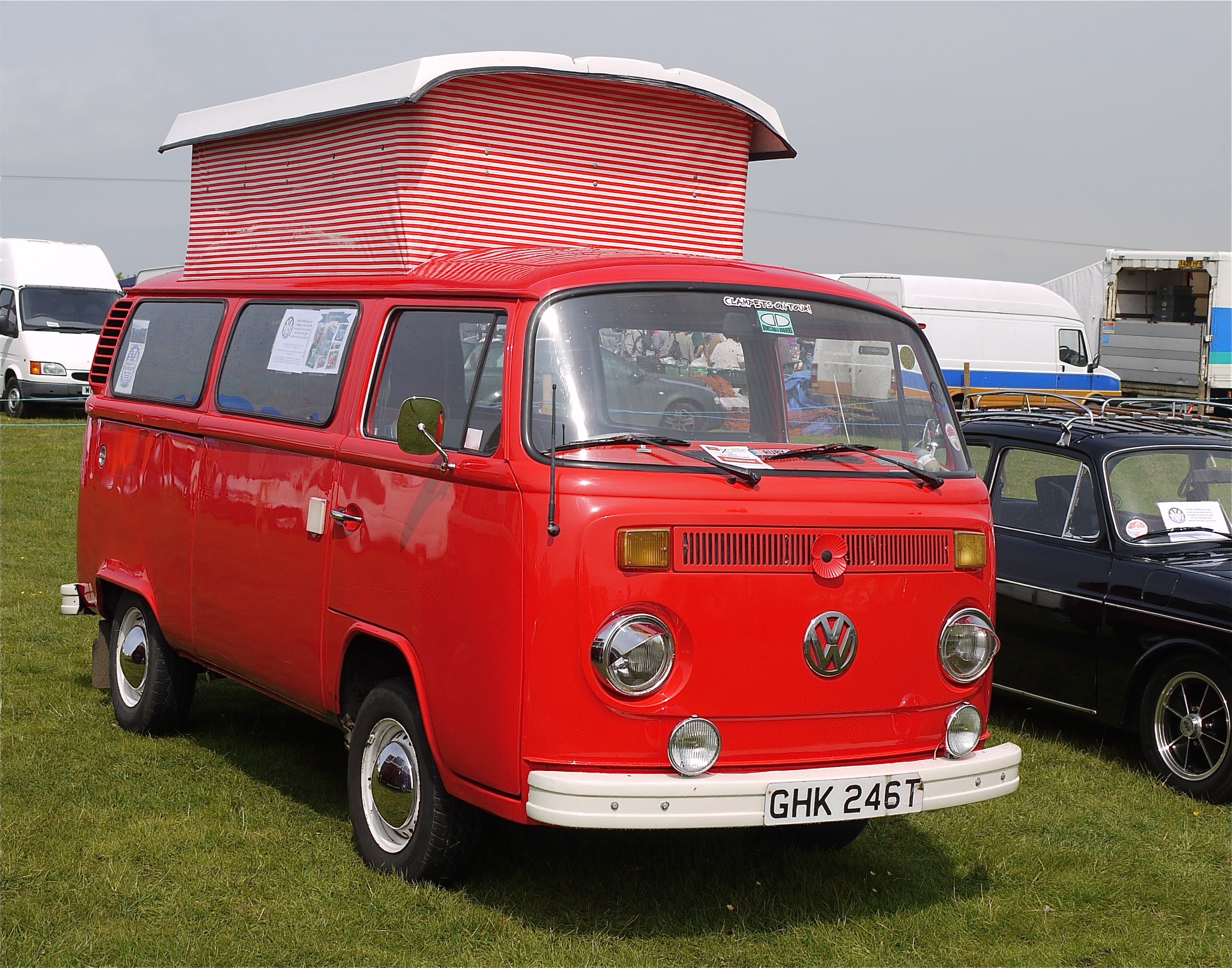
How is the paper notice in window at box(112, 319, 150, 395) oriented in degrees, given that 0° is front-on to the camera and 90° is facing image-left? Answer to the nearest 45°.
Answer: approximately 45°

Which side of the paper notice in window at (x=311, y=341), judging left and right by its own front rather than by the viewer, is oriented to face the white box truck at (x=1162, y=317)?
back

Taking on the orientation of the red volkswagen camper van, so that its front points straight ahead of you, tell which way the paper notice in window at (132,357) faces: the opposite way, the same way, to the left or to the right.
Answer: to the right

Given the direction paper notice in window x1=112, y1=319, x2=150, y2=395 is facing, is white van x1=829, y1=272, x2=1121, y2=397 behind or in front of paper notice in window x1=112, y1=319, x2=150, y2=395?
behind

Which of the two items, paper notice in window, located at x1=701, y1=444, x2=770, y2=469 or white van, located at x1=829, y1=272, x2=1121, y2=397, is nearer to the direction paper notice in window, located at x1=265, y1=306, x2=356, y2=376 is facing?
the paper notice in window

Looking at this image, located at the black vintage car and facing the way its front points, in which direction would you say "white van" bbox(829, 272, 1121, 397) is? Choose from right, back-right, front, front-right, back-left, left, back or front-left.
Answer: back-left

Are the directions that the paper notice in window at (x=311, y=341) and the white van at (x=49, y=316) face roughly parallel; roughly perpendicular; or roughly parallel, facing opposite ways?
roughly perpendicular

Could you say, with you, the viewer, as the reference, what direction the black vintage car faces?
facing the viewer and to the right of the viewer

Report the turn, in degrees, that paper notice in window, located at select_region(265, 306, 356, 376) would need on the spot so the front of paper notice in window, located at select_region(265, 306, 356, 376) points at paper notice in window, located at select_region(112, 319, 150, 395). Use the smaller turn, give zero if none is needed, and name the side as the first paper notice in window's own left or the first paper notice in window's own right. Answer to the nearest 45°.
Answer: approximately 90° to the first paper notice in window's own right

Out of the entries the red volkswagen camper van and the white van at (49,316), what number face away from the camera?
0

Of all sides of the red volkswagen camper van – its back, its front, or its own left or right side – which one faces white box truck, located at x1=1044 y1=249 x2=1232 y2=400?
left

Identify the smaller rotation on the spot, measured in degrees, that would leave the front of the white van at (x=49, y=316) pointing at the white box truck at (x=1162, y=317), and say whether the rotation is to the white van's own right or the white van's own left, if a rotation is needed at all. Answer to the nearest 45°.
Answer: approximately 45° to the white van's own left

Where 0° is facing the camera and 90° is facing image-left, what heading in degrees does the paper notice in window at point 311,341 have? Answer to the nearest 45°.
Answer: approximately 45°
